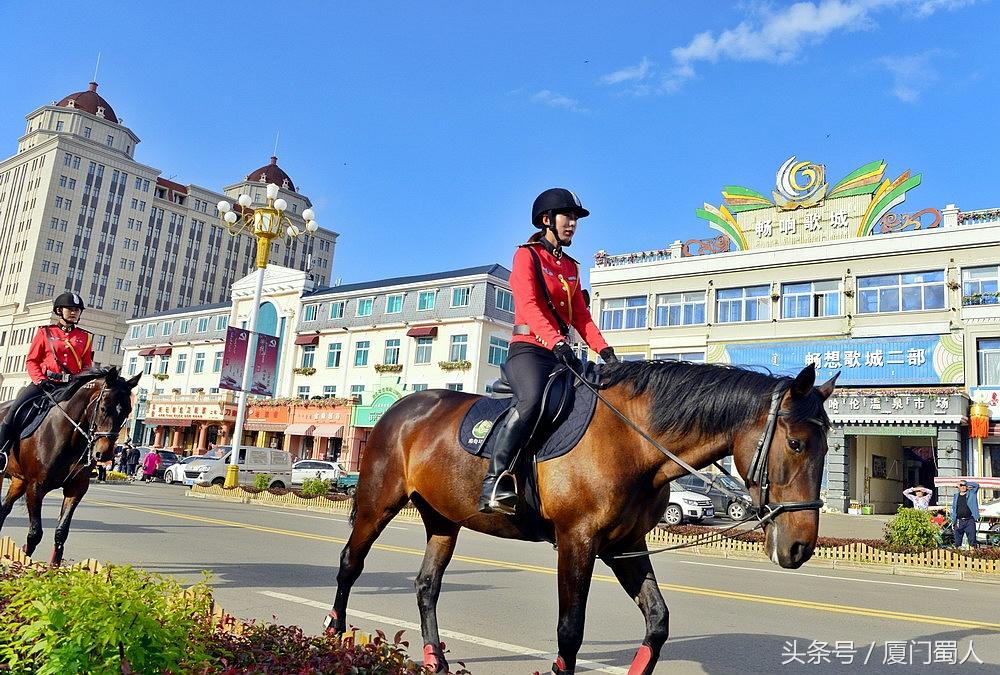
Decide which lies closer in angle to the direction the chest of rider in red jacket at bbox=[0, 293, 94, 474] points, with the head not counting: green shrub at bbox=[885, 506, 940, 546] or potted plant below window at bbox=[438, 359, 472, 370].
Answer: the green shrub

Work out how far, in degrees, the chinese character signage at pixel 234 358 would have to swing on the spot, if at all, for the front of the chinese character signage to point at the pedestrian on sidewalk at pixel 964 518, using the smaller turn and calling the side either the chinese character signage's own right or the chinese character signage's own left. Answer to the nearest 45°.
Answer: approximately 45° to the chinese character signage's own left

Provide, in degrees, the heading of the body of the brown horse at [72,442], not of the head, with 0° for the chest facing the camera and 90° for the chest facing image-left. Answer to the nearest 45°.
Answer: approximately 315°

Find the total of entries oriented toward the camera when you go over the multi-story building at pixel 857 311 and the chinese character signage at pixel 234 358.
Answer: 2

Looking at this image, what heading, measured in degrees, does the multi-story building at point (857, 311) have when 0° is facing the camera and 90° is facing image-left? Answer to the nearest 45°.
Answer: approximately 0°

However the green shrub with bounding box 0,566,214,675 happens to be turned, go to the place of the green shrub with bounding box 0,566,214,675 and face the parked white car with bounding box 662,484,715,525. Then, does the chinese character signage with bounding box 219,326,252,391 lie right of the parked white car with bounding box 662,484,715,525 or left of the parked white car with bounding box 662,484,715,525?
left

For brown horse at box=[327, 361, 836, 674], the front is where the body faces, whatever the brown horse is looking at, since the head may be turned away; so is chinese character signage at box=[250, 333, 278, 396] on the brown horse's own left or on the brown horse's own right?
on the brown horse's own left

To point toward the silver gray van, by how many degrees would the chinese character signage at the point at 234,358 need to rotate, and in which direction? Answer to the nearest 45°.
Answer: approximately 180°

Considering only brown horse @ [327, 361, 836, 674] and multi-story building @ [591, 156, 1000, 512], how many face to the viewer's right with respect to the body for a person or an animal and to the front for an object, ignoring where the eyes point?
1

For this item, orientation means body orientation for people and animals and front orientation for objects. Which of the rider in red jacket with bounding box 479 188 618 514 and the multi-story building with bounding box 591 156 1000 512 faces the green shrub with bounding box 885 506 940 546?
the multi-story building

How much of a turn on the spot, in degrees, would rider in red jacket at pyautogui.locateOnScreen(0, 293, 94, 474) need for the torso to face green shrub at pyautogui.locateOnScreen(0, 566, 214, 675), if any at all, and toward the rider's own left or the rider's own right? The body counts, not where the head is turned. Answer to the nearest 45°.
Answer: approximately 45° to the rider's own right

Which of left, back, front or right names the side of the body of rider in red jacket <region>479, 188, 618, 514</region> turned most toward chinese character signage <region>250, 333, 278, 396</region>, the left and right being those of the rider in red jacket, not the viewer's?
back

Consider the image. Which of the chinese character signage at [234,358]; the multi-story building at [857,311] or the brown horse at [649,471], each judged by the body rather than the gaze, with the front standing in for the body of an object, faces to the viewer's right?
the brown horse

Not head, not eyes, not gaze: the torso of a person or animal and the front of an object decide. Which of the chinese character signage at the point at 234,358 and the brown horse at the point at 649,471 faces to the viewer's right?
the brown horse

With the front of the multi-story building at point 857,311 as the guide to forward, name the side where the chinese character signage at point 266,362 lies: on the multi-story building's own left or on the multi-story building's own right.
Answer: on the multi-story building's own right

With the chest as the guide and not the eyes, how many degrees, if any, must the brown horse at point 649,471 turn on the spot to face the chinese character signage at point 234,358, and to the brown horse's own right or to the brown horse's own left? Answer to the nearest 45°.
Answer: approximately 135° to the brown horse's own left
